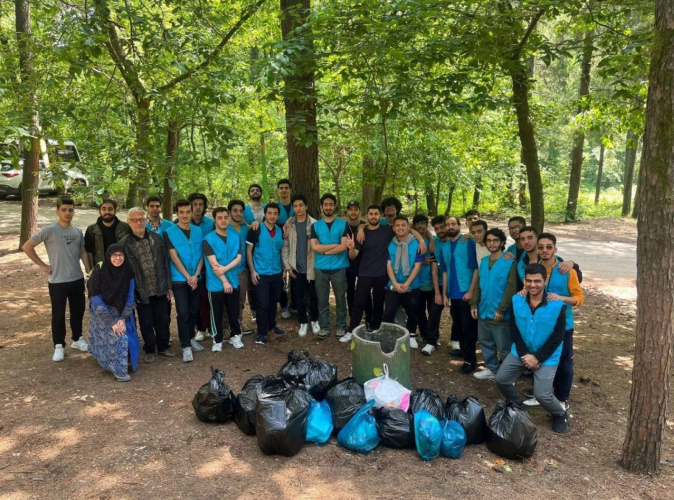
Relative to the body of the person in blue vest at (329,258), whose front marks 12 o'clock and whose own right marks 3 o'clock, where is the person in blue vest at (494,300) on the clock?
the person in blue vest at (494,300) is roughly at 10 o'clock from the person in blue vest at (329,258).

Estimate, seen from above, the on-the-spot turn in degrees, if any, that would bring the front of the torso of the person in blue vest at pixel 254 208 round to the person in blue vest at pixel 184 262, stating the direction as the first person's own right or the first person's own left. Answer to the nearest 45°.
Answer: approximately 45° to the first person's own right

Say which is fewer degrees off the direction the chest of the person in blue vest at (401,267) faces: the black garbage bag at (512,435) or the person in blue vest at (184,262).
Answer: the black garbage bag

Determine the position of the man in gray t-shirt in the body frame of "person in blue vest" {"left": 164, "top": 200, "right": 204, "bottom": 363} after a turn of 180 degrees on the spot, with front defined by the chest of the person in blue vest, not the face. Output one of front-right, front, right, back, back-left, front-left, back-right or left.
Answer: front-left

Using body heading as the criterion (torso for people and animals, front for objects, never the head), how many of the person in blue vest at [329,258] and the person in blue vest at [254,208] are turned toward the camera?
2

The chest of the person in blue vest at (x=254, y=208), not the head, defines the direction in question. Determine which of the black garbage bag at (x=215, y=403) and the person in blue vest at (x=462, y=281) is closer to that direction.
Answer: the black garbage bag

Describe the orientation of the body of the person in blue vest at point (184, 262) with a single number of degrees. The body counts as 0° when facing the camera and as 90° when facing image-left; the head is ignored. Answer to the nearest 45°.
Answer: approximately 315°
